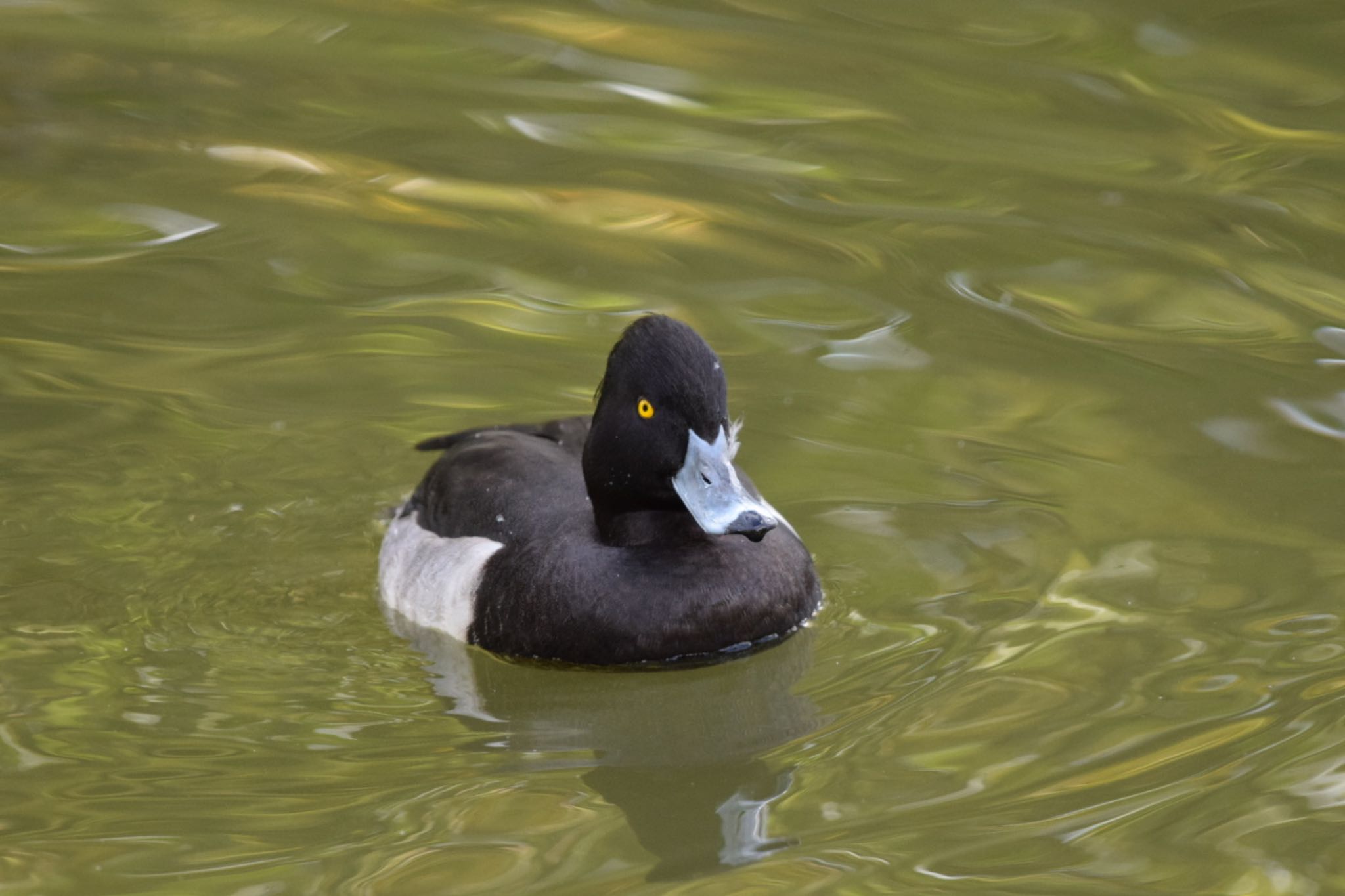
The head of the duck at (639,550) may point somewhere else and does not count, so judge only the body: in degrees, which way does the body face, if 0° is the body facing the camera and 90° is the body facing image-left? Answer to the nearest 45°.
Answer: approximately 315°
